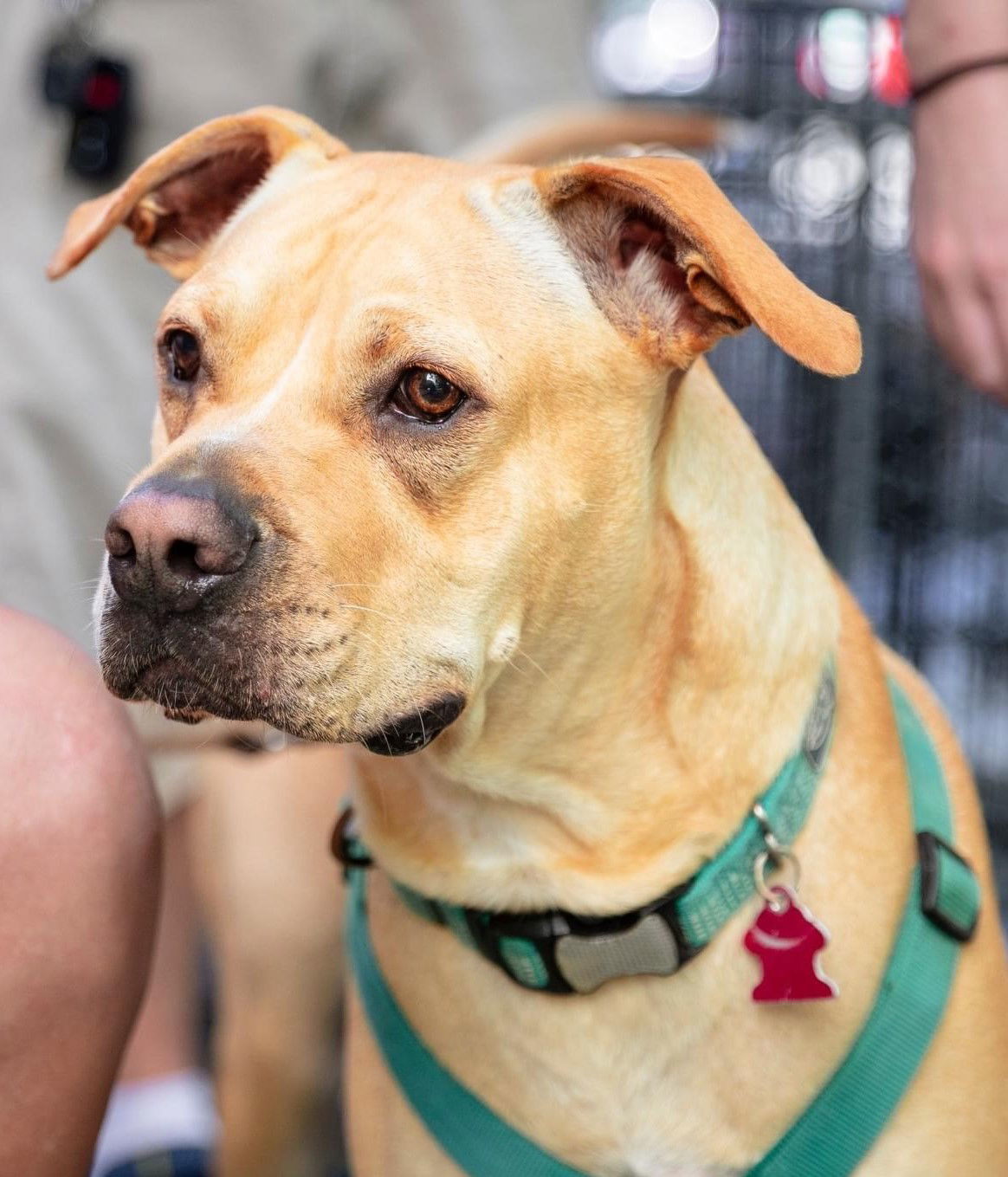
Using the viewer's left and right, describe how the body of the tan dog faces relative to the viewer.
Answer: facing the viewer and to the left of the viewer
